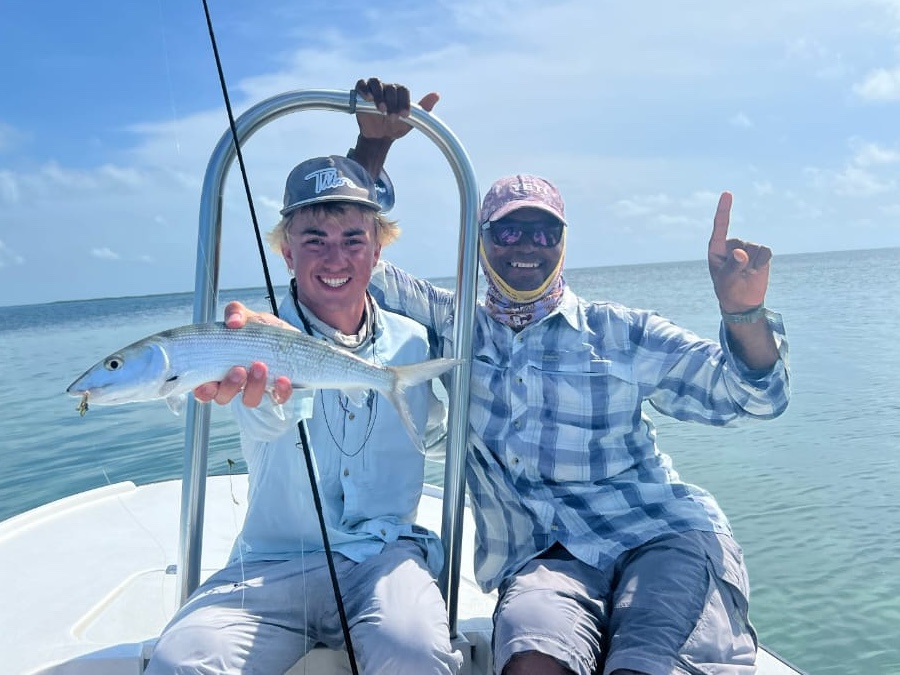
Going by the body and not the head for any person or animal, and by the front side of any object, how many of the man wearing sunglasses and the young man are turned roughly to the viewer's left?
0

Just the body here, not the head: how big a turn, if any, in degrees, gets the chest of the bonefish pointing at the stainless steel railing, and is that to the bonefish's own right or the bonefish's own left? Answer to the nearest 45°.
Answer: approximately 90° to the bonefish's own right

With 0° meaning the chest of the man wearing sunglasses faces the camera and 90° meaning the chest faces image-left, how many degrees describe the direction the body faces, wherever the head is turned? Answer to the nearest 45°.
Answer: approximately 0°

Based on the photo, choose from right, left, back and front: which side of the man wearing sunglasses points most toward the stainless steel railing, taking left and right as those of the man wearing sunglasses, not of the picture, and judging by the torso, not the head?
right

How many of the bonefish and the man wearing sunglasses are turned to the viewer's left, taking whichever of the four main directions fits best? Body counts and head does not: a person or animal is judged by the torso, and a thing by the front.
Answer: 1

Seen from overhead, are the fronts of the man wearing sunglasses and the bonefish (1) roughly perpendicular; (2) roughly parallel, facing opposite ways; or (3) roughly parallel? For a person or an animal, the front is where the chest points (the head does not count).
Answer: roughly perpendicular

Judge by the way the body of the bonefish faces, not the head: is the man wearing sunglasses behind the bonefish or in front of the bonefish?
behind

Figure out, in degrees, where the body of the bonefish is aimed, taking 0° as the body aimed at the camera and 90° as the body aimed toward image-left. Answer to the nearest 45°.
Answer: approximately 90°

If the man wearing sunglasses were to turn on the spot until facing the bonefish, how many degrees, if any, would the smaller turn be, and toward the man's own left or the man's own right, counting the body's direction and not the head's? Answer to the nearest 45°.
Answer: approximately 45° to the man's own right
